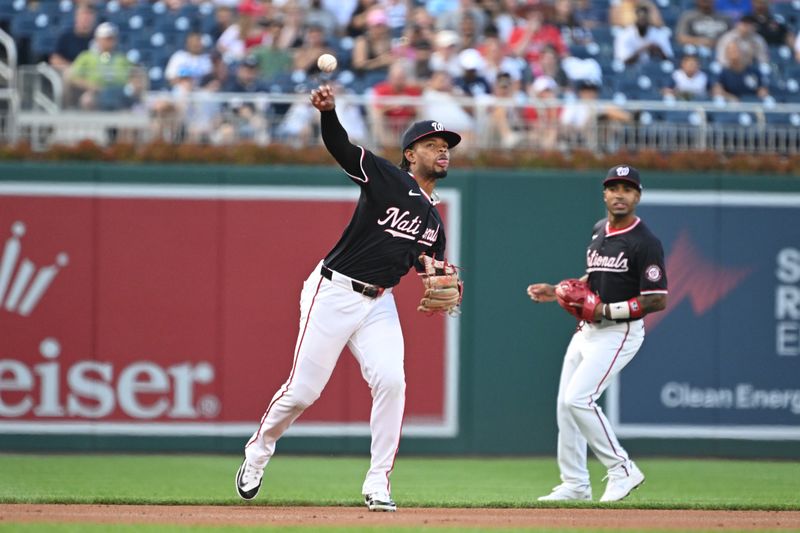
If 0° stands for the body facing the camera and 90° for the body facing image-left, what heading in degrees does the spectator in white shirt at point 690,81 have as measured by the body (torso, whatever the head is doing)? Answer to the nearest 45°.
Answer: approximately 0°

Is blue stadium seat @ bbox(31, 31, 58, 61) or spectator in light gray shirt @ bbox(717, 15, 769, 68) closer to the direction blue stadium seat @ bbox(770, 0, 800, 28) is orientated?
the spectator in light gray shirt

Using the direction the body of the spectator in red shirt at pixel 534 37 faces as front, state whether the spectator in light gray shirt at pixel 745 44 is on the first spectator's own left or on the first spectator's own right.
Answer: on the first spectator's own left

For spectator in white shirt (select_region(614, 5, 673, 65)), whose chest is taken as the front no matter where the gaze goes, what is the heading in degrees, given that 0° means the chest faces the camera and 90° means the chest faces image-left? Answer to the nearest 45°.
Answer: approximately 0°

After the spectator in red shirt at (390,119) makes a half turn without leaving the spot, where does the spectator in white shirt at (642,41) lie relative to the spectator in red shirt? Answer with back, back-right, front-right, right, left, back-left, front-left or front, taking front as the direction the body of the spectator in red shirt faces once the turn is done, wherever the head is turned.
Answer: front-right

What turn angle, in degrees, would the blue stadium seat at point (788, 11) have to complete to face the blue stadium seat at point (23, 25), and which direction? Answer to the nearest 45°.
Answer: approximately 45° to its right

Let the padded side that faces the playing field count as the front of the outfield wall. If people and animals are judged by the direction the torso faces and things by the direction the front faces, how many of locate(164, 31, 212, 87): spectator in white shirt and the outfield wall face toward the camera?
2

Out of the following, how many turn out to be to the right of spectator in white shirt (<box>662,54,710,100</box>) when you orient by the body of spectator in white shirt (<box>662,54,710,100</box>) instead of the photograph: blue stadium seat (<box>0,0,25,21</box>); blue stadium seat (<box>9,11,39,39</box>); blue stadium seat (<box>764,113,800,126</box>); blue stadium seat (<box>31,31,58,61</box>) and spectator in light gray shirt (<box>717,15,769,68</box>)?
3

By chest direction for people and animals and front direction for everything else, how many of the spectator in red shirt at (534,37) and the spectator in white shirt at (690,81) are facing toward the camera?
2
